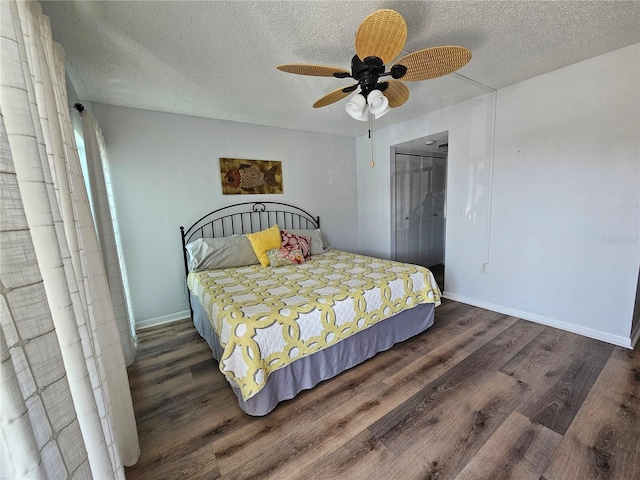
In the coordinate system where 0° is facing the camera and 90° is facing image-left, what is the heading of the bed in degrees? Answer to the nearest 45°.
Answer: approximately 315°

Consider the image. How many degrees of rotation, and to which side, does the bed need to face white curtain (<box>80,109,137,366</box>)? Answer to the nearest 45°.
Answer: approximately 135° to its right

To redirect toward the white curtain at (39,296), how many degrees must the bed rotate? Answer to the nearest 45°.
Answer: approximately 45° to its right

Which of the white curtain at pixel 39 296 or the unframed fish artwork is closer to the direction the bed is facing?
the white curtain

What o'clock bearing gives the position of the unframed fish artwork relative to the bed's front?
The unframed fish artwork is roughly at 7 o'clock from the bed.
